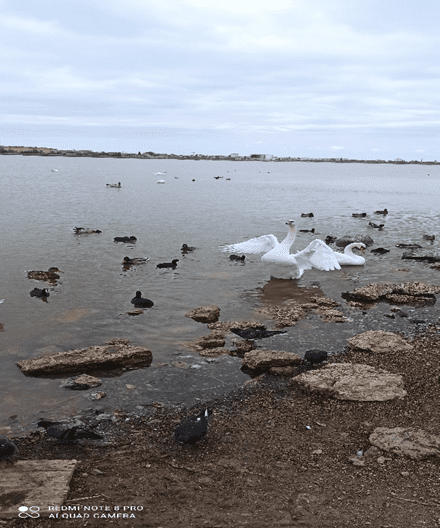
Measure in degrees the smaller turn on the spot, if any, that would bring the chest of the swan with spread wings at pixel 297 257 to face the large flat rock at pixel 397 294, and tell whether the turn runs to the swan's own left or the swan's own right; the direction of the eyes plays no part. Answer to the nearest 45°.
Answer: approximately 90° to the swan's own left

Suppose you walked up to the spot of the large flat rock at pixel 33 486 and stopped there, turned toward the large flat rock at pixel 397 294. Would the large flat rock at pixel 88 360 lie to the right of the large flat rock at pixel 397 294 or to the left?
left

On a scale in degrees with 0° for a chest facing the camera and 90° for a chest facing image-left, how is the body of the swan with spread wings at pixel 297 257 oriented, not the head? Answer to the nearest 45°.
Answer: approximately 45°
